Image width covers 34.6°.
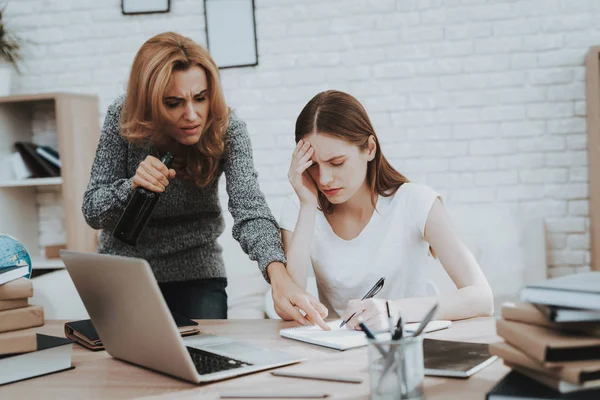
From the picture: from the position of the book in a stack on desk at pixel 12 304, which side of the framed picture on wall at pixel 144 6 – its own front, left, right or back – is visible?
front

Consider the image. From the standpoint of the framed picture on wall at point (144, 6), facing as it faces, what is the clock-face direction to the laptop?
The laptop is roughly at 12 o'clock from the framed picture on wall.

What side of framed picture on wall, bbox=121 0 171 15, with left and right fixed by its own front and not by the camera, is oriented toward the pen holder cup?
front

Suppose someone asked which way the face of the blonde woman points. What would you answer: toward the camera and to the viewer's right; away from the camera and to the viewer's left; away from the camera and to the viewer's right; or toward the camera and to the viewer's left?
toward the camera and to the viewer's right

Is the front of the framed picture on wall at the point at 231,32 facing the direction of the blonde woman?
yes

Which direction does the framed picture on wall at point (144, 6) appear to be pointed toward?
toward the camera

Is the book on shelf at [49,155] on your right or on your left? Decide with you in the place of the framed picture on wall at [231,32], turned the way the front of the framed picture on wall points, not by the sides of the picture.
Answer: on your right

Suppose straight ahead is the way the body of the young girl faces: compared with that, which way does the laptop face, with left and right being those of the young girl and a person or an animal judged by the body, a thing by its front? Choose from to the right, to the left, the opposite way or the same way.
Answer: the opposite way

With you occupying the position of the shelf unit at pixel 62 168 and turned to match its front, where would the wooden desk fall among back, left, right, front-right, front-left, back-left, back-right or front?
front-left

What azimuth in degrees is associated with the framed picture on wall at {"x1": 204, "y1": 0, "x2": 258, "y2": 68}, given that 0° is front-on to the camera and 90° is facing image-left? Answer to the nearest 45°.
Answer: approximately 0°

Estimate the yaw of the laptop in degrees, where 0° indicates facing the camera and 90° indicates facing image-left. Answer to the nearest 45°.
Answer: approximately 225°

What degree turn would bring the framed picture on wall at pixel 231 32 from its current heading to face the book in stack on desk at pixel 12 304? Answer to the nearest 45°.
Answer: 0° — it already faces it
